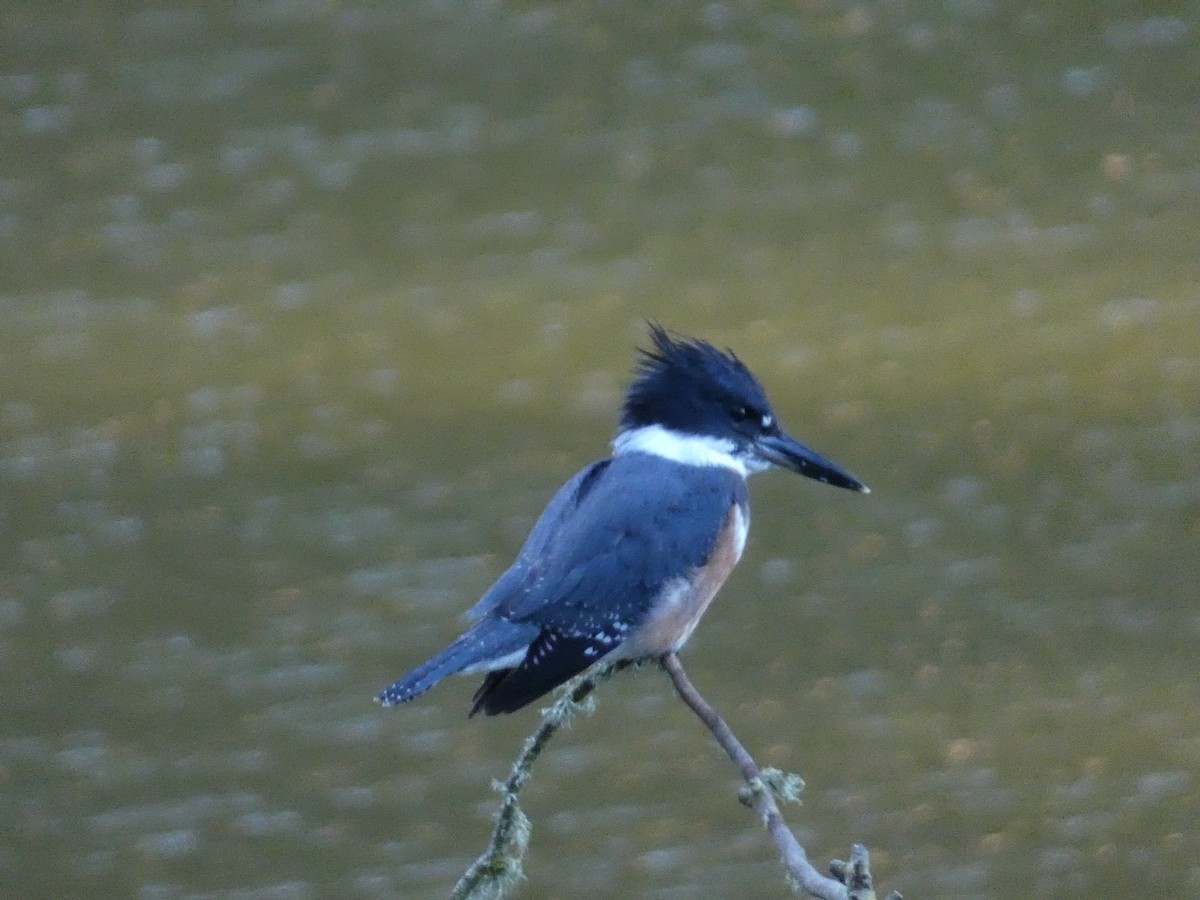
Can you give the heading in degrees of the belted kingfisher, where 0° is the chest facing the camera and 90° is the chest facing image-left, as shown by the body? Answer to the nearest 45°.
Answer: approximately 270°
